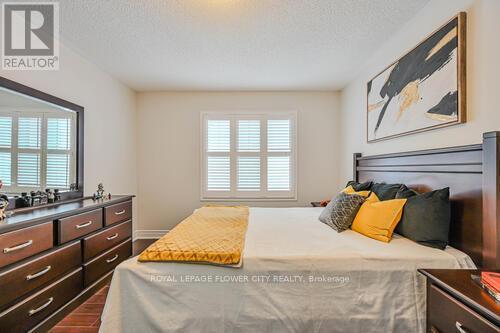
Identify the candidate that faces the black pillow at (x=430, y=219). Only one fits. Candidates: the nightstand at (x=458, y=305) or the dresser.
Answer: the dresser

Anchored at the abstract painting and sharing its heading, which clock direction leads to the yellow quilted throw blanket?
The yellow quilted throw blanket is roughly at 12 o'clock from the abstract painting.

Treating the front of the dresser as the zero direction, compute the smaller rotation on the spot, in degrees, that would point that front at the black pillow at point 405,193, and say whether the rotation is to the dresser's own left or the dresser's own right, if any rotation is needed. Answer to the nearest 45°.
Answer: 0° — it already faces it

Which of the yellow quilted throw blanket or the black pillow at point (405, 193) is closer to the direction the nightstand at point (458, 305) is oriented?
the yellow quilted throw blanket

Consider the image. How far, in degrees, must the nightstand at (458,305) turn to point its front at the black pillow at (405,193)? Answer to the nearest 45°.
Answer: approximately 135° to its right

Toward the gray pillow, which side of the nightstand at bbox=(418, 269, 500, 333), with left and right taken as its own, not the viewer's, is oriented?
right

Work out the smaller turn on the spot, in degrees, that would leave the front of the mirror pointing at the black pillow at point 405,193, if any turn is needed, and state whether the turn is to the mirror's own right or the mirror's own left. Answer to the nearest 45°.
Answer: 0° — it already faces it

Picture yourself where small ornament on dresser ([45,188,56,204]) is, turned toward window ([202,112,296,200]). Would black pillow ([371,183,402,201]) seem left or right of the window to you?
right

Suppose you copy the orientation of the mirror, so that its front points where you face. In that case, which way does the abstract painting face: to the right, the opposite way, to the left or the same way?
the opposite way

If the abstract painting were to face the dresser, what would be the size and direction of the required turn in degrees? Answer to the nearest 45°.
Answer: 0° — it already faces it
